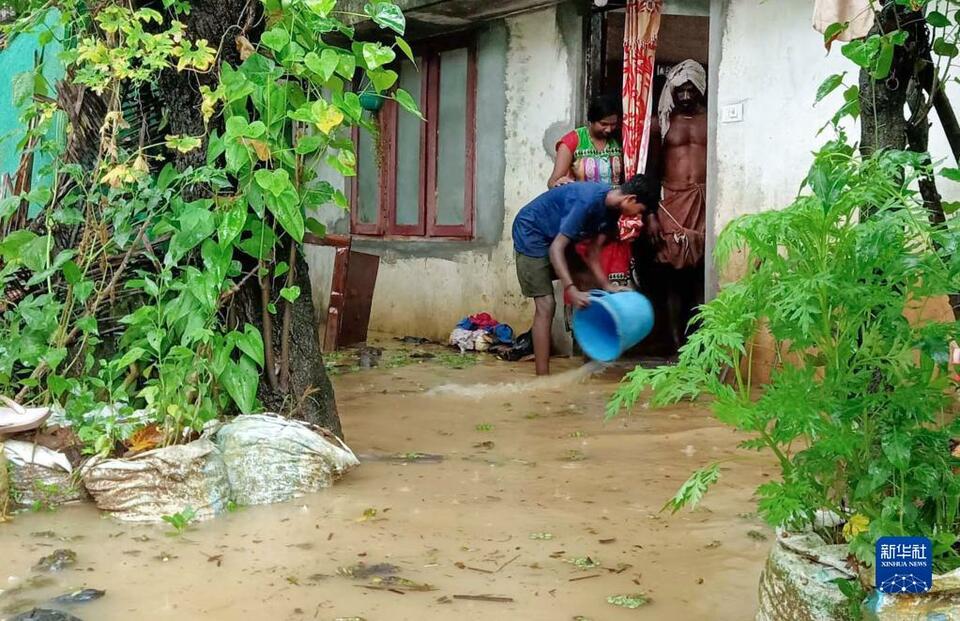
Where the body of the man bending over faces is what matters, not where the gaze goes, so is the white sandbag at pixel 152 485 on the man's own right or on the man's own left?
on the man's own right

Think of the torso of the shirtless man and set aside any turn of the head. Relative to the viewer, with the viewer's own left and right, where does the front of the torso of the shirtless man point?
facing the viewer

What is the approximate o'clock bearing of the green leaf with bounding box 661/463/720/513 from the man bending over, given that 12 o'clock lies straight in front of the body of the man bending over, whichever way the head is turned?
The green leaf is roughly at 3 o'clock from the man bending over.

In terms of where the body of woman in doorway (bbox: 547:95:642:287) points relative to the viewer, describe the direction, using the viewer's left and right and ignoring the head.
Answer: facing the viewer and to the right of the viewer

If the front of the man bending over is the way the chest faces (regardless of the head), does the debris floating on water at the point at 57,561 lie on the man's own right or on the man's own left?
on the man's own right

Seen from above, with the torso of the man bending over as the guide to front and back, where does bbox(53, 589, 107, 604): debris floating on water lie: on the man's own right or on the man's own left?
on the man's own right

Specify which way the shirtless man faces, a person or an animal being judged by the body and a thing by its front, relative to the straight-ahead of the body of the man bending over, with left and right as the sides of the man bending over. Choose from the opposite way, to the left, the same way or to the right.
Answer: to the right

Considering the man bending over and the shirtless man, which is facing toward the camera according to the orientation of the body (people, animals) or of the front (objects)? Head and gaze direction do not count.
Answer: the shirtless man

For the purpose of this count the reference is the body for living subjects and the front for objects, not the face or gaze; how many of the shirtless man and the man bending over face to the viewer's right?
1

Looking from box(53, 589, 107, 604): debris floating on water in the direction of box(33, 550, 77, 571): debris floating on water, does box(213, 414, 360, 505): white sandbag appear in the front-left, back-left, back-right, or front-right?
front-right

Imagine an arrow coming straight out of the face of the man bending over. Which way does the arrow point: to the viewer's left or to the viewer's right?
to the viewer's right

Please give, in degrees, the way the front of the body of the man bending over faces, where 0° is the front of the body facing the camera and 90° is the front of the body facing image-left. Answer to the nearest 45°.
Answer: approximately 270°
